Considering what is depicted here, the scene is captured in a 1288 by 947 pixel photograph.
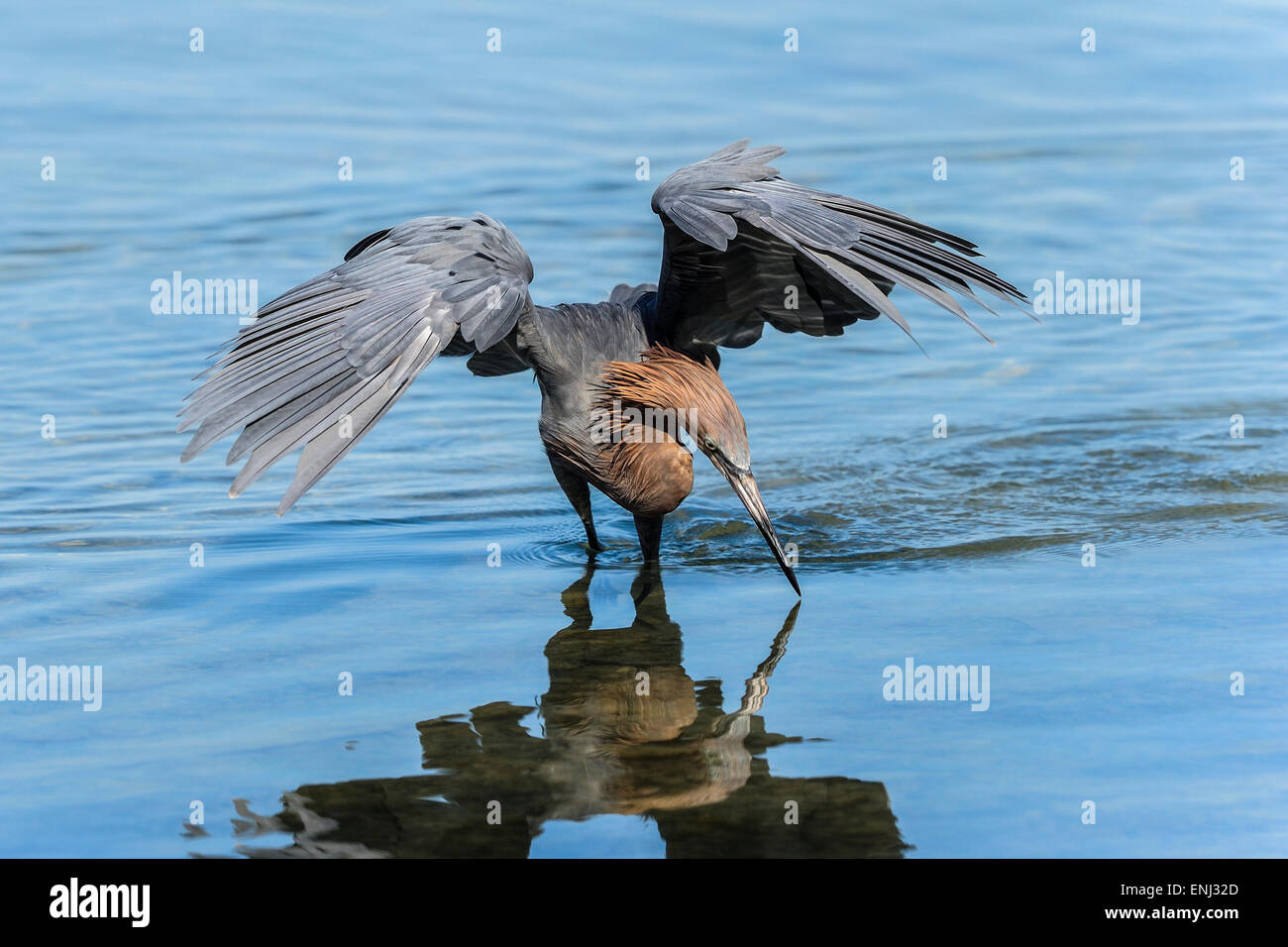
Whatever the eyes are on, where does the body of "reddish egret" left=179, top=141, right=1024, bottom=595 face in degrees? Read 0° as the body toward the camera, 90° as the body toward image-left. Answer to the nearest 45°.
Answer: approximately 315°
